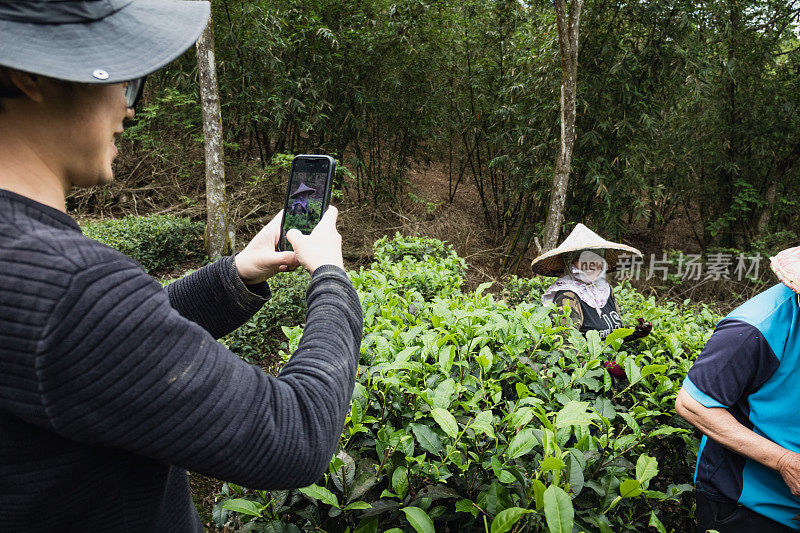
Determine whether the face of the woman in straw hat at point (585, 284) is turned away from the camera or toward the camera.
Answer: toward the camera

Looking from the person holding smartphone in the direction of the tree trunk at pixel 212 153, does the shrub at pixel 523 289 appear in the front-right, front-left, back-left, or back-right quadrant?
front-right

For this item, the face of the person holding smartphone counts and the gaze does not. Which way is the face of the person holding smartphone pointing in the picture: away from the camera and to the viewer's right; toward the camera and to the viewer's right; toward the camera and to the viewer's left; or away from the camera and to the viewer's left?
away from the camera and to the viewer's right

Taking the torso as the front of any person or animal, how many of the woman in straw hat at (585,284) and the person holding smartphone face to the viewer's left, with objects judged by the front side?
0

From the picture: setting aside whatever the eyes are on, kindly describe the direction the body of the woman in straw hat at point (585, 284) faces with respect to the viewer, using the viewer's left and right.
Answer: facing the viewer and to the right of the viewer

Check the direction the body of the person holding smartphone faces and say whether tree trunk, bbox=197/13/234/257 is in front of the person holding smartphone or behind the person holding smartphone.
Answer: in front

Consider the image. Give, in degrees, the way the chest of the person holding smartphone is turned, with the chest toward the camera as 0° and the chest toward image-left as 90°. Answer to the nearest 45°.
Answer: approximately 225°

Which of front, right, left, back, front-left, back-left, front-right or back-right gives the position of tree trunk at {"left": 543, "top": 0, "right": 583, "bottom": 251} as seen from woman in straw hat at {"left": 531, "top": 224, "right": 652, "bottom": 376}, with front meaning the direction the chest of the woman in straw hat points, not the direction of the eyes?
back-left

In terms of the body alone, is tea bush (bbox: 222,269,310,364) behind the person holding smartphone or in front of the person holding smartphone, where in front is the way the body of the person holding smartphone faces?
in front
